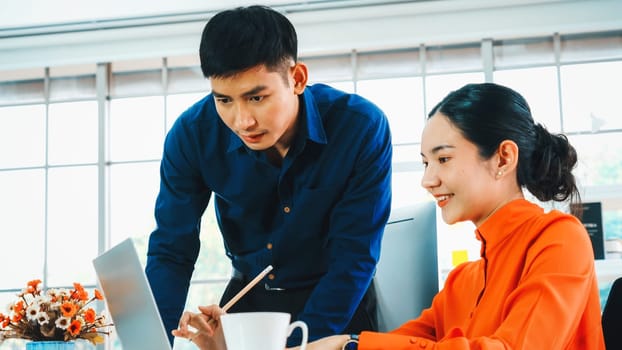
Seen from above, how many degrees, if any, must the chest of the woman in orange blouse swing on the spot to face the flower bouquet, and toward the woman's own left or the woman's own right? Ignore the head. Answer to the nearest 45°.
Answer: approximately 45° to the woman's own right

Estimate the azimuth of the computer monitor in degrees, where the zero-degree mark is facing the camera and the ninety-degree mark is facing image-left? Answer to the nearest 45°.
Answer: approximately 225°

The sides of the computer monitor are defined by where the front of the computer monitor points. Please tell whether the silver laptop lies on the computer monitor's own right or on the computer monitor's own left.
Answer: on the computer monitor's own left

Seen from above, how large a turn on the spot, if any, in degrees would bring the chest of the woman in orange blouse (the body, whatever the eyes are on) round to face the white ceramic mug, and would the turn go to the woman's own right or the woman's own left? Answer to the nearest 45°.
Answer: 0° — they already face it

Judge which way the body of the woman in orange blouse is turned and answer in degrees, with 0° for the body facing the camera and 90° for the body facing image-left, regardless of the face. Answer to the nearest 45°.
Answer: approximately 45°

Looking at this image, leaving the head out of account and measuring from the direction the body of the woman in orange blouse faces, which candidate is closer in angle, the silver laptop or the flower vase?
the silver laptop

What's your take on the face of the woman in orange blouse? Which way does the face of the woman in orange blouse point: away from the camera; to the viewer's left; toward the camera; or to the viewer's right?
to the viewer's left
